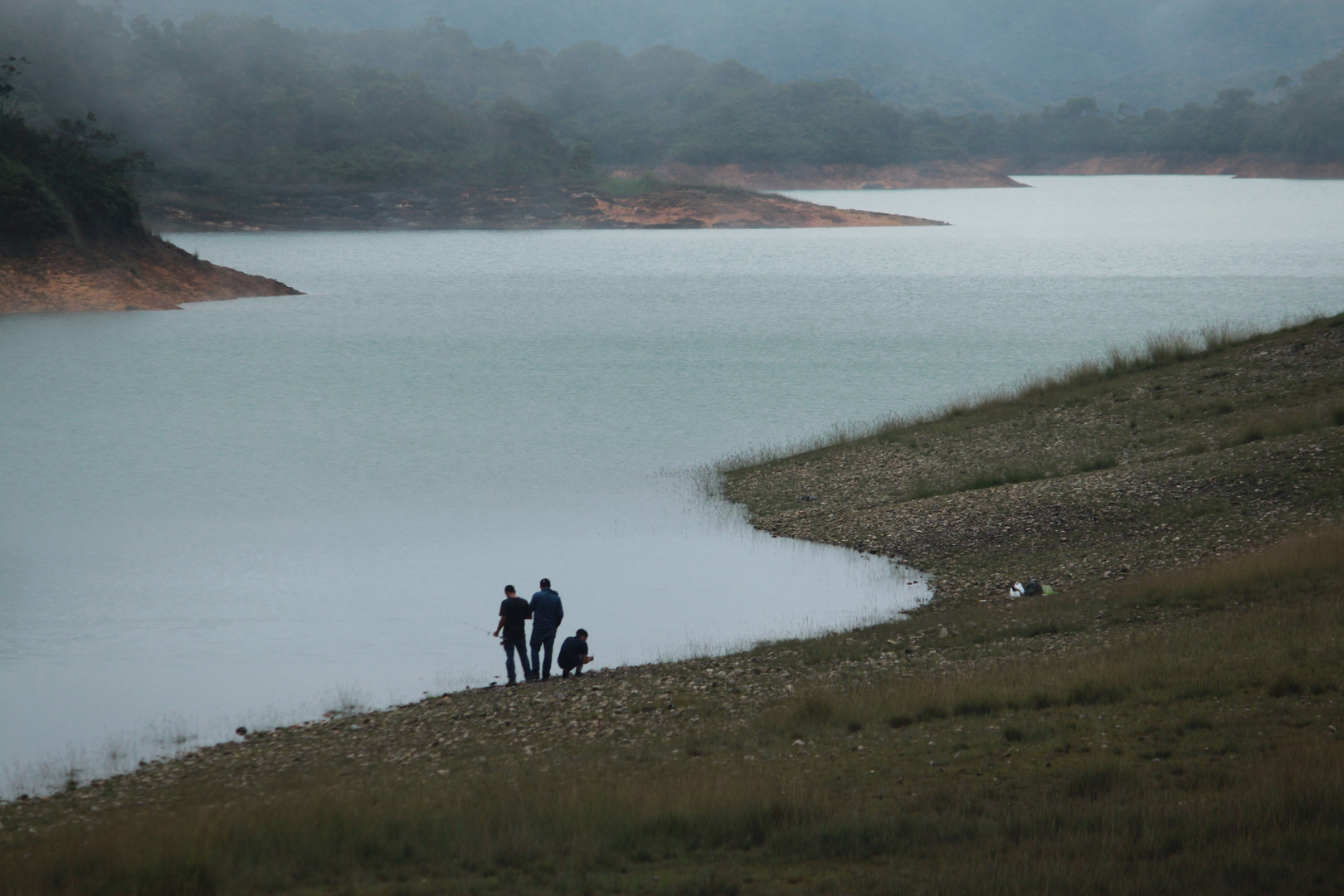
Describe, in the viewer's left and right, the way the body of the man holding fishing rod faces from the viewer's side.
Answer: facing away from the viewer and to the left of the viewer

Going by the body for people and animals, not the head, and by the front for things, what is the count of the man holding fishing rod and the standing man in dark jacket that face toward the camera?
0

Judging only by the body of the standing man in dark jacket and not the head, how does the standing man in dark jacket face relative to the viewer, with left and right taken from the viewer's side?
facing away from the viewer
